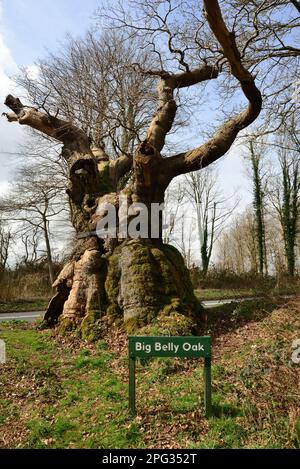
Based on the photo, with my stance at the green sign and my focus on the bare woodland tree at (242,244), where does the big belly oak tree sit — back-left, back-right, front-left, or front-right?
front-left

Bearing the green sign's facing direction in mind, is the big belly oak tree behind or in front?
behind

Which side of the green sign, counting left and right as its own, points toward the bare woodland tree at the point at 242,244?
back

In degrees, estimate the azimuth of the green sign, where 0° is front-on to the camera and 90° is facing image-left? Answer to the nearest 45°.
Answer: approximately 0°

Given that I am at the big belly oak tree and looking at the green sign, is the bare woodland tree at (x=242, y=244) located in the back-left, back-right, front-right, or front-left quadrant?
back-left

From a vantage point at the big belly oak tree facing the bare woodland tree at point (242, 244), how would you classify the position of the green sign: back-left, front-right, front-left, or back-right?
back-right
